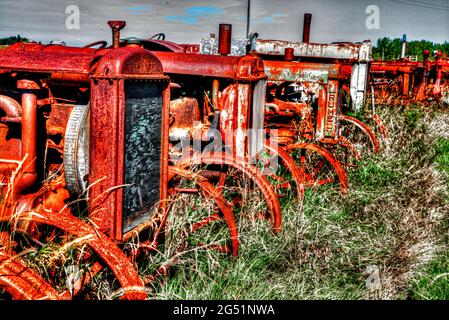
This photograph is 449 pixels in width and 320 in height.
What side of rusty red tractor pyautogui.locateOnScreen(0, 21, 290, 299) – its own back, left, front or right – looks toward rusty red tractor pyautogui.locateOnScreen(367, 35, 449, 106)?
left

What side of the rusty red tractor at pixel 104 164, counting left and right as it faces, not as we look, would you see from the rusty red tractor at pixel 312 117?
left
